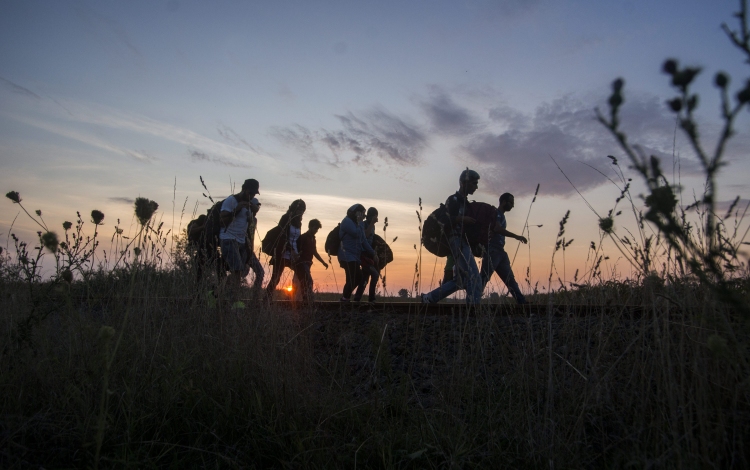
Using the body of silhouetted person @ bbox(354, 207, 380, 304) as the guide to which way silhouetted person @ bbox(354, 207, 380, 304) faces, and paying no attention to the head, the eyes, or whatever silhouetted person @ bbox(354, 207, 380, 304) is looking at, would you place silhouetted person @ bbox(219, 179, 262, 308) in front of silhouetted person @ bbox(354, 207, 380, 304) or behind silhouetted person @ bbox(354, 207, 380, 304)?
behind

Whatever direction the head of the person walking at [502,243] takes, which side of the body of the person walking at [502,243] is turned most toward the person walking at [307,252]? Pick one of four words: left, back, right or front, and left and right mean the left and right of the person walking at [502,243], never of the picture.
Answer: back

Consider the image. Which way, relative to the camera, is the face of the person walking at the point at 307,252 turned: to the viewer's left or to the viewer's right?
to the viewer's right

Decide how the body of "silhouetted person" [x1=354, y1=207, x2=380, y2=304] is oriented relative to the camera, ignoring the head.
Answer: to the viewer's right

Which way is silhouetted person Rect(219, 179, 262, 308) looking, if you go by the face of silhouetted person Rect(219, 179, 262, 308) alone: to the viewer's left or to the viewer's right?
to the viewer's right

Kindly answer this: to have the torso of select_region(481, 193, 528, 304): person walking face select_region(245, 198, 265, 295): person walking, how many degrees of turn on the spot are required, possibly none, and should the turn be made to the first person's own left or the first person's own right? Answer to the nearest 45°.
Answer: approximately 135° to the first person's own right
